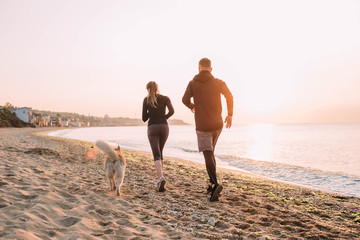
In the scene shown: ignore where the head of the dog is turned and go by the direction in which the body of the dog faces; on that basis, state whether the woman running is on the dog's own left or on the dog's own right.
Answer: on the dog's own right

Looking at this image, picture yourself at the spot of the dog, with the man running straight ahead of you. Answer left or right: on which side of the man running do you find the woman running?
left

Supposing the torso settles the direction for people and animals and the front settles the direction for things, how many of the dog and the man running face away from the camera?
2

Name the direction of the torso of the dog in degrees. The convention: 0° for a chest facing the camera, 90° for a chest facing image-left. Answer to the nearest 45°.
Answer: approximately 180°

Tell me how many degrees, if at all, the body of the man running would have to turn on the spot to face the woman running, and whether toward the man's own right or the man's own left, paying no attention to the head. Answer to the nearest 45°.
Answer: approximately 45° to the man's own left

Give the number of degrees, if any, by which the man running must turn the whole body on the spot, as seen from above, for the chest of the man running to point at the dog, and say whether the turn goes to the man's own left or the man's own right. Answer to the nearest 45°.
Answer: approximately 90° to the man's own left

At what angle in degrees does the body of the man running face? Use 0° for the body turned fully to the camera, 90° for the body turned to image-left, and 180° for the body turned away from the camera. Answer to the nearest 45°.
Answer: approximately 180°

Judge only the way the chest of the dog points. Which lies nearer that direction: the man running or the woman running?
the woman running

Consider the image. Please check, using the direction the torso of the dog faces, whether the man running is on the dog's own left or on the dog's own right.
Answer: on the dog's own right
